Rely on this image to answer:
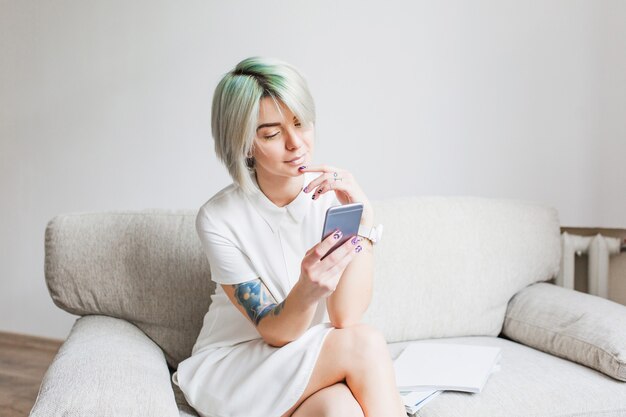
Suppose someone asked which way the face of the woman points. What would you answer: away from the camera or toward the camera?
toward the camera

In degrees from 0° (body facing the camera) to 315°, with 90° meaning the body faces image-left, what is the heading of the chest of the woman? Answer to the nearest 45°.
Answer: approximately 315°

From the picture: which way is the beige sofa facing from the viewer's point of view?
toward the camera

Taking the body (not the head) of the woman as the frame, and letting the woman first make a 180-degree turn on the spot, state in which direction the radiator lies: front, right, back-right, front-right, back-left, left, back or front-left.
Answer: right

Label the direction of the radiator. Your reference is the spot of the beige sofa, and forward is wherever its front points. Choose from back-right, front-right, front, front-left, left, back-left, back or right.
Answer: back-left
